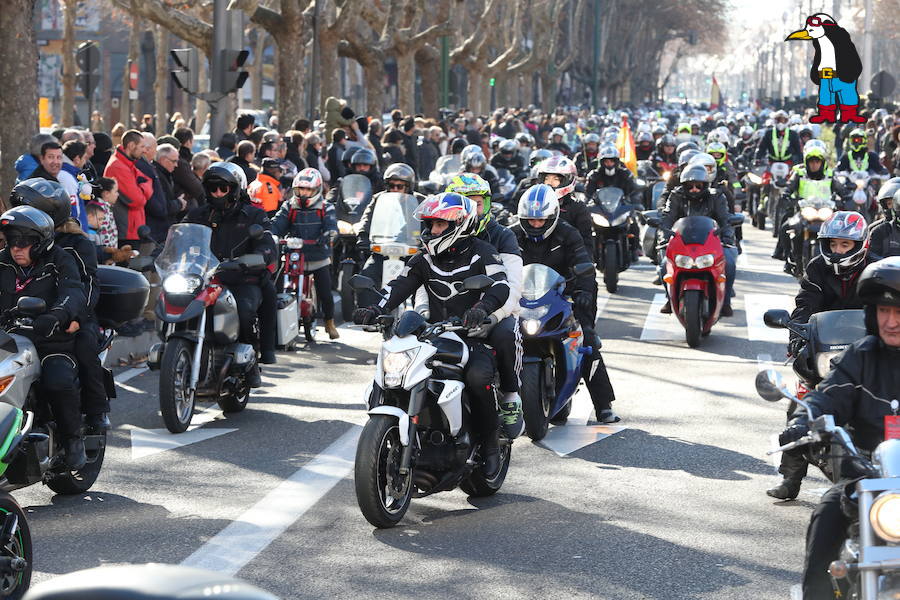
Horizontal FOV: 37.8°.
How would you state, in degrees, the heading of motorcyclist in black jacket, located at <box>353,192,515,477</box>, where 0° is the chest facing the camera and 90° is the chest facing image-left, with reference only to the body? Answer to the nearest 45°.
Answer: approximately 45°

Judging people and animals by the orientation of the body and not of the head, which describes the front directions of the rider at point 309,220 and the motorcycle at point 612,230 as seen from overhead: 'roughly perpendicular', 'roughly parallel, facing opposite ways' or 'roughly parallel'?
roughly parallel

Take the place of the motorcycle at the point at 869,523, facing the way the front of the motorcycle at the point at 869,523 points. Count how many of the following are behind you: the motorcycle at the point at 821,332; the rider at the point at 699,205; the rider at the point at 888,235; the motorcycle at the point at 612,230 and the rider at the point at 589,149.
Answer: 5

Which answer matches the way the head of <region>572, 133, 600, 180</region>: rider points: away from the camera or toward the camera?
toward the camera

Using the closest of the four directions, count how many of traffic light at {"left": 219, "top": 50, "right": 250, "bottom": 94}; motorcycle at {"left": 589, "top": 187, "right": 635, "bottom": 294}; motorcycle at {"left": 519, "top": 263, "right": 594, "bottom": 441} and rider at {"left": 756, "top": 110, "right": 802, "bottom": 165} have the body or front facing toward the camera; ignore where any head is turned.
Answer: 3

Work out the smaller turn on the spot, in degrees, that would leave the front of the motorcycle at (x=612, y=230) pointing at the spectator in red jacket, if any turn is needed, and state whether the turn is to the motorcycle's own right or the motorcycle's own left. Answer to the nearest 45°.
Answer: approximately 45° to the motorcycle's own right

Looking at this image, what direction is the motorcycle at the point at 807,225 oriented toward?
toward the camera

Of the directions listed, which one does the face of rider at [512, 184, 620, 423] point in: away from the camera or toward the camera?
toward the camera

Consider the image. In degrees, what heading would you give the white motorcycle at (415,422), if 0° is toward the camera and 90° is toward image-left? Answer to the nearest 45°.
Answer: approximately 45°

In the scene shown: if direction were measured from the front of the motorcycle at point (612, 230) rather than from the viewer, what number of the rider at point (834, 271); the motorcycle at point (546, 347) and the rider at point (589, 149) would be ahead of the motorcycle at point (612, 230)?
2

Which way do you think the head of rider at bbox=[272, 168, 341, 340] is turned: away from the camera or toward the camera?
toward the camera

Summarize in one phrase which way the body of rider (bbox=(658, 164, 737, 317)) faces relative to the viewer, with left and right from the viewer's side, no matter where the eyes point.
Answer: facing the viewer

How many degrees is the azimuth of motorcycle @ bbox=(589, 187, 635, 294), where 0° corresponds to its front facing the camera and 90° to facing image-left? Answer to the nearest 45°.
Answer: approximately 0°
